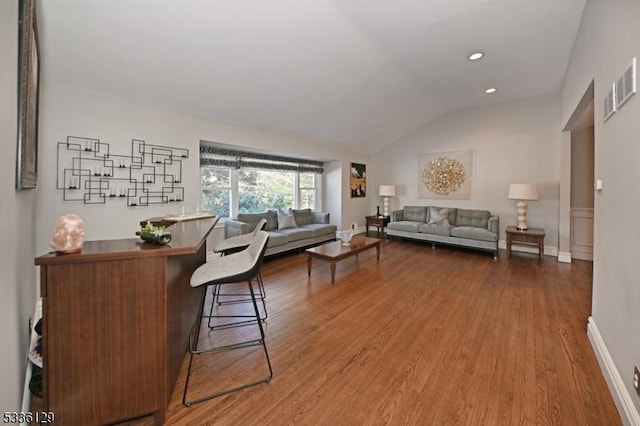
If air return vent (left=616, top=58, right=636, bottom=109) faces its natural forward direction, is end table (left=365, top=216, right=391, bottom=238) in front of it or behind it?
in front

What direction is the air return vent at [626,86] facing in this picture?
to the viewer's left

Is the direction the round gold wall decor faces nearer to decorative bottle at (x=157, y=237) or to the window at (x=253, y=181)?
the decorative bottle

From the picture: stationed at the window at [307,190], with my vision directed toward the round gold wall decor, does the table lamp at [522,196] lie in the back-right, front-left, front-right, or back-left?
front-right

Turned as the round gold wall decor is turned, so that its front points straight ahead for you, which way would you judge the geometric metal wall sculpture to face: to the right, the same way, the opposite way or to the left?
to the left

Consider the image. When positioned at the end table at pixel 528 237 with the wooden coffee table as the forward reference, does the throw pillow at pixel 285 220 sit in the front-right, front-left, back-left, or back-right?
front-right

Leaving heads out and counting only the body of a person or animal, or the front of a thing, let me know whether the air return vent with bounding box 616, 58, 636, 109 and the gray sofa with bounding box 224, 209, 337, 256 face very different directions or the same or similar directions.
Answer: very different directions

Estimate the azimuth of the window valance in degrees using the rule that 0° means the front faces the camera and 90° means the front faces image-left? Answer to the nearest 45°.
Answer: approximately 315°

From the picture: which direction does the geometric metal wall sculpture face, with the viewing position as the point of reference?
facing the viewer and to the right of the viewer

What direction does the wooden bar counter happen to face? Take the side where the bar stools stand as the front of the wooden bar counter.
to the viewer's right

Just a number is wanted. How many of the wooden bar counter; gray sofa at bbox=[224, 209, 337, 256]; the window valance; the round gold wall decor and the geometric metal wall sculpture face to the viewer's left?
0

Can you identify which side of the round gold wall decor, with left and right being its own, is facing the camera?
front

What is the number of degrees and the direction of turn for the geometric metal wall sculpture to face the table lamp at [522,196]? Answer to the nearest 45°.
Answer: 0° — it already faces it
